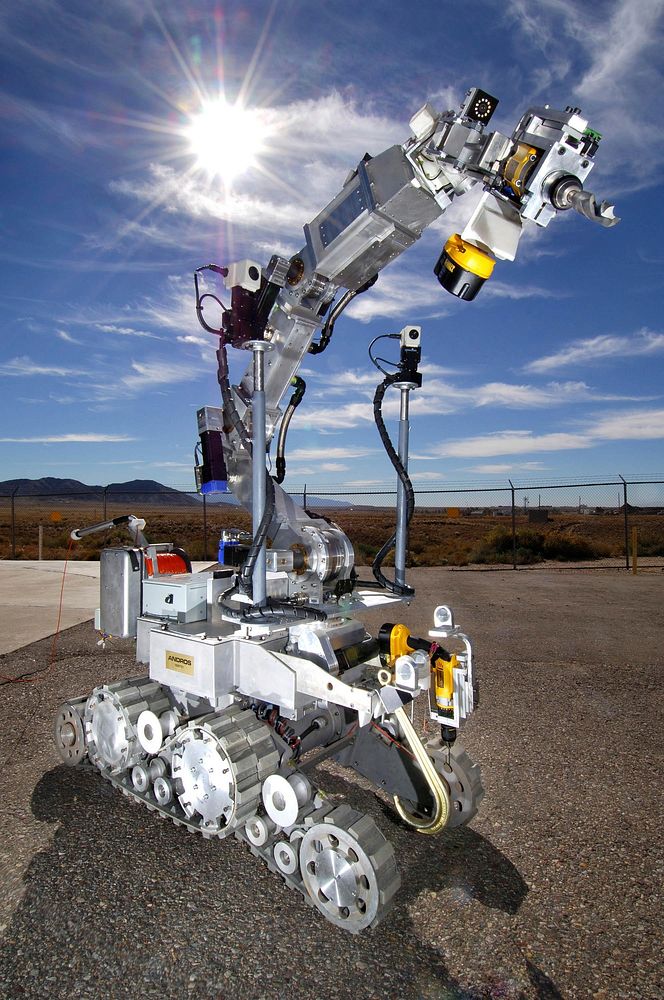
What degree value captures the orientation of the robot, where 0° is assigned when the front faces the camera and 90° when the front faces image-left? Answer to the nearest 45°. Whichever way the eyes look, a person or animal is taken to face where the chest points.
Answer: approximately 315°
